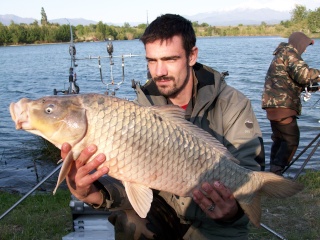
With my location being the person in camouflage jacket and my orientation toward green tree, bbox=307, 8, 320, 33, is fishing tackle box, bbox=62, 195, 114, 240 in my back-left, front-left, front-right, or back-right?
back-left

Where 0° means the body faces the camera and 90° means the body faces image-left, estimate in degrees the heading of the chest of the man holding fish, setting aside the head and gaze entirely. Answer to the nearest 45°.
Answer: approximately 45°

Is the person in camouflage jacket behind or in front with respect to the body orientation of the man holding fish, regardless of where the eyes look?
behind

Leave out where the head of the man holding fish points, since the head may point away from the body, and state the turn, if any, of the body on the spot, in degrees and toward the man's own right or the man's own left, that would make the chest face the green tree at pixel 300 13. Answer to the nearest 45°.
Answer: approximately 135° to the man's own right
